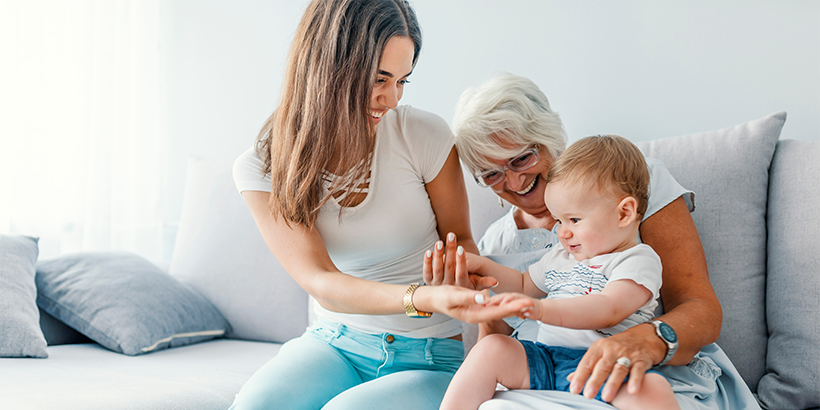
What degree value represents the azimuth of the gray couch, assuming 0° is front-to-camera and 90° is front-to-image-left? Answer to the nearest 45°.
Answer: approximately 0°

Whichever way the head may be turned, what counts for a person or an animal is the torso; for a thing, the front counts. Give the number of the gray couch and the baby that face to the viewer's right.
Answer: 0

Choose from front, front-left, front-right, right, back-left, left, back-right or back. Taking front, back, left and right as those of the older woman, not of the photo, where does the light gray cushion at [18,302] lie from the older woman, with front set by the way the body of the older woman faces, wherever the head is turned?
front-right
